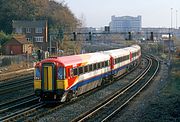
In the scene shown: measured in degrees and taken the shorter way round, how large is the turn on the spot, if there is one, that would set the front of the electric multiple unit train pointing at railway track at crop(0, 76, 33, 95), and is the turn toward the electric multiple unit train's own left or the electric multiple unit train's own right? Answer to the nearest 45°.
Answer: approximately 90° to the electric multiple unit train's own right

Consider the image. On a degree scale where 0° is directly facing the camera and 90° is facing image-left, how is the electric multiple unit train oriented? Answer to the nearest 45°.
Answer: approximately 45°

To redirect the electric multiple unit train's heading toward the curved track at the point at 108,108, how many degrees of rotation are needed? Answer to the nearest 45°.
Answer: approximately 90° to its left
